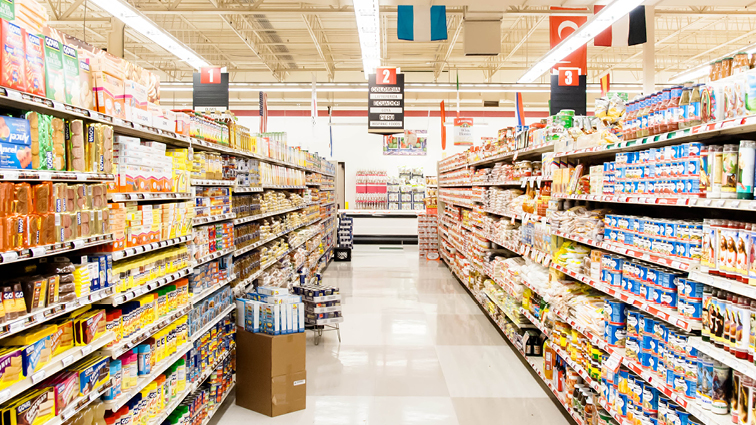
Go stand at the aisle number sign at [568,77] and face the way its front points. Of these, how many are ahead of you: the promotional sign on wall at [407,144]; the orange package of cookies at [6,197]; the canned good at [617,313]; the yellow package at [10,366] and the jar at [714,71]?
4

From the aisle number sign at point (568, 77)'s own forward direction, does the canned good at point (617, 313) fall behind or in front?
in front

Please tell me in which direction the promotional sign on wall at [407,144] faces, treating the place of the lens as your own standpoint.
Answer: facing the viewer

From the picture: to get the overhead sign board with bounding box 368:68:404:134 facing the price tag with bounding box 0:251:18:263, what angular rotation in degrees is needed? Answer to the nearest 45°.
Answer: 0° — it already faces it

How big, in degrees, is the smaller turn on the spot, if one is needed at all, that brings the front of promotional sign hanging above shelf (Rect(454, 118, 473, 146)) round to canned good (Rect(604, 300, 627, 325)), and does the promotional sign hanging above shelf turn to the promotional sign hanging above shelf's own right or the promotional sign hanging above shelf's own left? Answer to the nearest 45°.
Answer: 0° — it already faces it

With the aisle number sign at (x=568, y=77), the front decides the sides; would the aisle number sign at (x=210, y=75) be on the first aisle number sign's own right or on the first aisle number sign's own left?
on the first aisle number sign's own right

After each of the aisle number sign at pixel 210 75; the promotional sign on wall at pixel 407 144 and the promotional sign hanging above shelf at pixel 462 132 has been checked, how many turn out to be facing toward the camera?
3

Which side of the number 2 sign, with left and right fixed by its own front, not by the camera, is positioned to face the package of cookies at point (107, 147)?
front

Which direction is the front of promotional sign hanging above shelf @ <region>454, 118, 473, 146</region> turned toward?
toward the camera

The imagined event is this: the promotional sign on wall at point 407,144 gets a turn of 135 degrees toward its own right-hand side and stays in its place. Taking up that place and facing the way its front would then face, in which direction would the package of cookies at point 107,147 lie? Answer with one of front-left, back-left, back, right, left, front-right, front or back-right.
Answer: back-left

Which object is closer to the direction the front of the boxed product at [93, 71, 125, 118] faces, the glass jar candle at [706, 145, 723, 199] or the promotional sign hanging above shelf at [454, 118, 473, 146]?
the glass jar candle

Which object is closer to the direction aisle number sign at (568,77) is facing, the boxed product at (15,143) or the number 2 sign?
the boxed product

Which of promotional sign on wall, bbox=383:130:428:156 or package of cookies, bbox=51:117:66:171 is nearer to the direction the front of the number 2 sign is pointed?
the package of cookies

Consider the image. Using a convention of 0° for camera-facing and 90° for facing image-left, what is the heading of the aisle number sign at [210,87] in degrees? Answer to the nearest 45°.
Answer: approximately 0°
